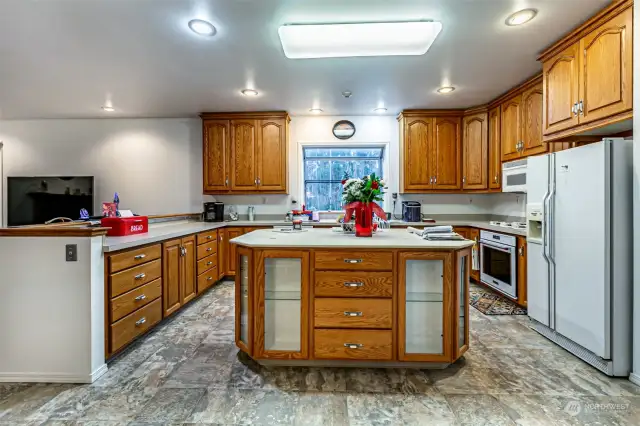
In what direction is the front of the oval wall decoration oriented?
toward the camera

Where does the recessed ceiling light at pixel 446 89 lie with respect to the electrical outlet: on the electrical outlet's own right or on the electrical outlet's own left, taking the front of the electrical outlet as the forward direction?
on the electrical outlet's own left

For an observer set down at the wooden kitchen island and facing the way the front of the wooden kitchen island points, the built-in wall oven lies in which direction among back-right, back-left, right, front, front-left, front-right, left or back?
back-left

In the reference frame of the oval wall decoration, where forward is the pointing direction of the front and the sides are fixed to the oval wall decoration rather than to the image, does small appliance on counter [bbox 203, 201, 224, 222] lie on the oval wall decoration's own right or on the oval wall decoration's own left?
on the oval wall decoration's own right

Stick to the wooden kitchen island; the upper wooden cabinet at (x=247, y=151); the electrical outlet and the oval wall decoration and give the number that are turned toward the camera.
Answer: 4

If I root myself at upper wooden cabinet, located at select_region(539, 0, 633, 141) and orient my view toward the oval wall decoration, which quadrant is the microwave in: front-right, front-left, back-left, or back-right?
front-right

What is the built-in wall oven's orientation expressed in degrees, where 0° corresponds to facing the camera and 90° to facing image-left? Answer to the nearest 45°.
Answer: approximately 45°

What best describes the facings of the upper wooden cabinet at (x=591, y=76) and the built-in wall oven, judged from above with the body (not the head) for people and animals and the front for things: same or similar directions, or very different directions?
same or similar directions

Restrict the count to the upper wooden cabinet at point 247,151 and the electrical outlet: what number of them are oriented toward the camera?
2

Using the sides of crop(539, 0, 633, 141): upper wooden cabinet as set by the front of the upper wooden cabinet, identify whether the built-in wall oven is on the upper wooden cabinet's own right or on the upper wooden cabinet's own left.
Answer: on the upper wooden cabinet's own right

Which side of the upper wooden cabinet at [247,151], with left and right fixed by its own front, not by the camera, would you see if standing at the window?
left

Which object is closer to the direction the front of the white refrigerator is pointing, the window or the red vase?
the red vase

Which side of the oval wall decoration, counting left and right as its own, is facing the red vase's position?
front

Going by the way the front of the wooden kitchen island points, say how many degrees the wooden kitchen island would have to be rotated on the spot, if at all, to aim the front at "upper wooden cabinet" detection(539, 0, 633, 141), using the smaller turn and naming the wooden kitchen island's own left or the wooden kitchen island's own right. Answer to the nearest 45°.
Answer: approximately 90° to the wooden kitchen island's own left

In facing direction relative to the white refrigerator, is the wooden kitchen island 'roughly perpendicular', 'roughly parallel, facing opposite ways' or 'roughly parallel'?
roughly perpendicular

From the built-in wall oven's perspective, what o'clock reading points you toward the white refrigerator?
The white refrigerator is roughly at 10 o'clock from the built-in wall oven.

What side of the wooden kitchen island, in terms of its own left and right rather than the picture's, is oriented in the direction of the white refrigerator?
left

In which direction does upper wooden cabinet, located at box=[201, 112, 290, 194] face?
toward the camera

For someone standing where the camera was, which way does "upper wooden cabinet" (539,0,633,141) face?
facing the viewer and to the left of the viewer
